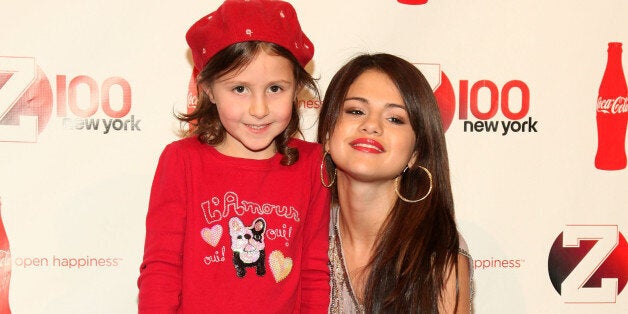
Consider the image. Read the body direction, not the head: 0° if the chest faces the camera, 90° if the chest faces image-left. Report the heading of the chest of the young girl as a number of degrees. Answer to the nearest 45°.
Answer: approximately 0°

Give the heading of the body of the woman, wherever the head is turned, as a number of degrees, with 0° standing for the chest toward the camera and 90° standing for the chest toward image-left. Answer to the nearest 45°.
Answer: approximately 45°
